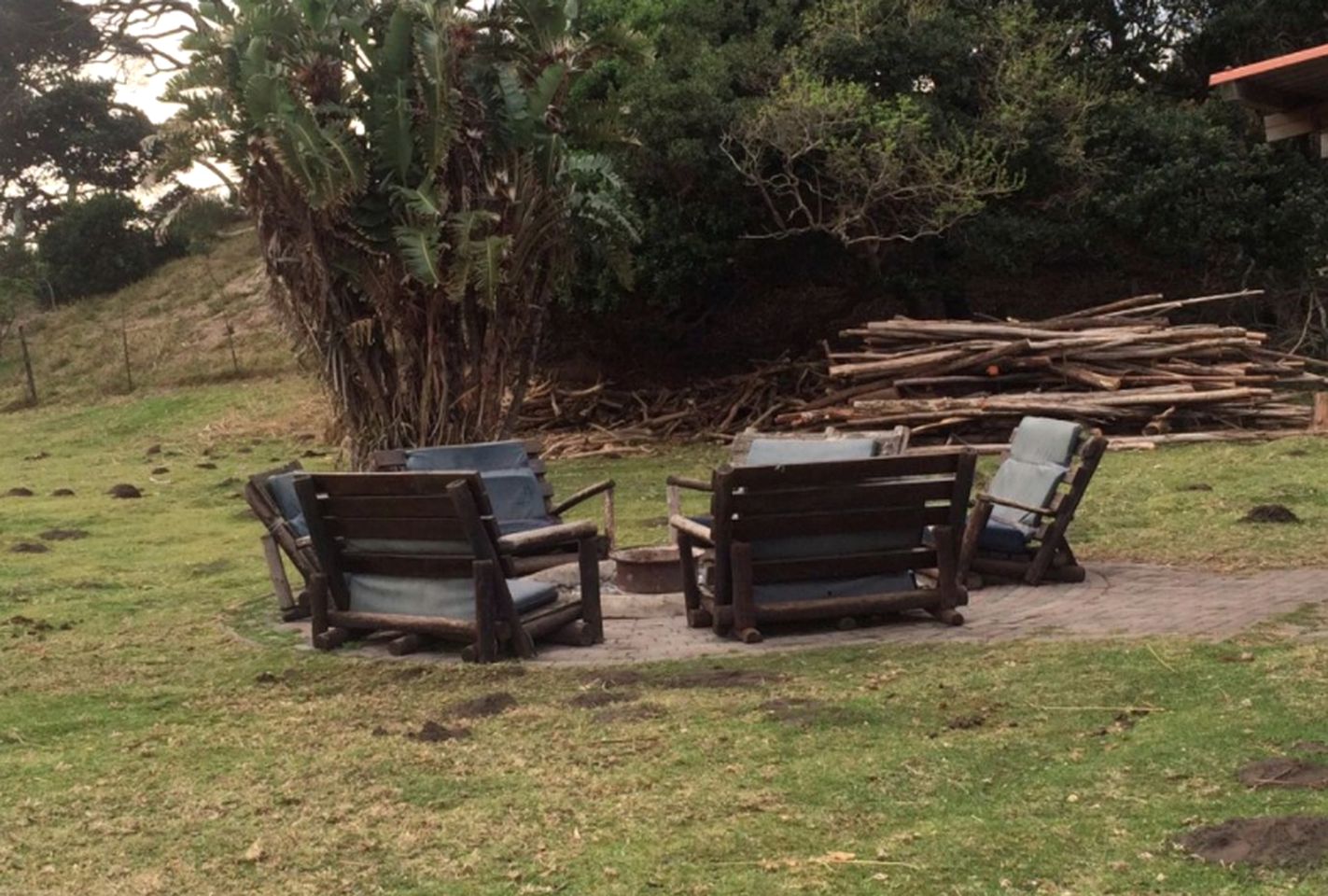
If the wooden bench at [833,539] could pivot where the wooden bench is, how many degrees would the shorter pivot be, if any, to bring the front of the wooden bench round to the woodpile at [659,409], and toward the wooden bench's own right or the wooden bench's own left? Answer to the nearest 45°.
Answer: approximately 45° to the wooden bench's own right

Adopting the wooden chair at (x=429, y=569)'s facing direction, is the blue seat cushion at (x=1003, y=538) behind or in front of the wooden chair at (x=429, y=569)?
in front

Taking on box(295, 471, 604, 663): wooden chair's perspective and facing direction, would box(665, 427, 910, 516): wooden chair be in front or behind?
in front

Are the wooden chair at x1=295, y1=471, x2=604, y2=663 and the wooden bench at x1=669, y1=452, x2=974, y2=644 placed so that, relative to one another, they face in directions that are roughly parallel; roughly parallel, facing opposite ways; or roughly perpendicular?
roughly perpendicular

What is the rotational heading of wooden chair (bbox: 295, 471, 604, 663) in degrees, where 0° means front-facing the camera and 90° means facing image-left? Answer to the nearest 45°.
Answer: approximately 225°

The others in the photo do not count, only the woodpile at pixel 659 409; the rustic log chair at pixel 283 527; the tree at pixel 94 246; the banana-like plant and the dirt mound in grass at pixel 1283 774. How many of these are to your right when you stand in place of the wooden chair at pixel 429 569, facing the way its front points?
1

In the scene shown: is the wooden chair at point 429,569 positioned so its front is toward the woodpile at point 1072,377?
yes

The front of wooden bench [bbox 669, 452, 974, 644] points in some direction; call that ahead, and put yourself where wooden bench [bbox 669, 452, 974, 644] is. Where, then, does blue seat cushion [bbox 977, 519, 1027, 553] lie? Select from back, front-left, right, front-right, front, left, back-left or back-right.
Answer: right

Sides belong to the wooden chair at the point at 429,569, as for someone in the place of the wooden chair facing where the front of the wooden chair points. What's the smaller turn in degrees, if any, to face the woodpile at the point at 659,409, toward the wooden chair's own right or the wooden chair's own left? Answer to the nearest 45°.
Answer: approximately 45° to the wooden chair's own left

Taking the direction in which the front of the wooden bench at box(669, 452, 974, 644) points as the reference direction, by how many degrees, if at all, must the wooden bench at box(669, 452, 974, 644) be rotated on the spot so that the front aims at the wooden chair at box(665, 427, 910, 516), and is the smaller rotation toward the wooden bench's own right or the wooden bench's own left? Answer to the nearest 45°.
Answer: approximately 45° to the wooden bench's own right

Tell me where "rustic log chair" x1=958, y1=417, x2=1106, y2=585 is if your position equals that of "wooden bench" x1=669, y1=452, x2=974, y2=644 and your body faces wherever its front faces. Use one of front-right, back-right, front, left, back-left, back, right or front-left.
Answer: right

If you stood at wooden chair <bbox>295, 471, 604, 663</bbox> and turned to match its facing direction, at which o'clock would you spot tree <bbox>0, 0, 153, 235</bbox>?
The tree is roughly at 10 o'clock from the wooden chair.

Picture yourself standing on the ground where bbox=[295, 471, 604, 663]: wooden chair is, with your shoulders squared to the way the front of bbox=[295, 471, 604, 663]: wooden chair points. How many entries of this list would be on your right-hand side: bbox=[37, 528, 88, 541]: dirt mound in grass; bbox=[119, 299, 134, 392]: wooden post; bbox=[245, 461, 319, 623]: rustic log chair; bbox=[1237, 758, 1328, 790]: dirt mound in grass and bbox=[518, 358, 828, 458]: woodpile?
1

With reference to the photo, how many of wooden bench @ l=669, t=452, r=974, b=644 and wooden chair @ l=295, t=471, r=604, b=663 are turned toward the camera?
0

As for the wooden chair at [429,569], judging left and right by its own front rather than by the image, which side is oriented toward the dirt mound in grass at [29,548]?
left

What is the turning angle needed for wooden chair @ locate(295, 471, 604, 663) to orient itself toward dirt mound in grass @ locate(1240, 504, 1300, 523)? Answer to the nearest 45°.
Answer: approximately 45° to its right

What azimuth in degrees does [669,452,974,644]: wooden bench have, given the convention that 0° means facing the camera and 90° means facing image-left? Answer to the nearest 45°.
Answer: approximately 135°

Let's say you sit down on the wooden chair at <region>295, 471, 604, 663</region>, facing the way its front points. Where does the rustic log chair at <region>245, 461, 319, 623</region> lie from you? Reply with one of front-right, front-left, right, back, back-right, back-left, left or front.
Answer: left
